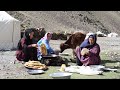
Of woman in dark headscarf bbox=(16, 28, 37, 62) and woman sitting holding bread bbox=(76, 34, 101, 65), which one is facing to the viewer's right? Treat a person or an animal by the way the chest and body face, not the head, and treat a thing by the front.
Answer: the woman in dark headscarf

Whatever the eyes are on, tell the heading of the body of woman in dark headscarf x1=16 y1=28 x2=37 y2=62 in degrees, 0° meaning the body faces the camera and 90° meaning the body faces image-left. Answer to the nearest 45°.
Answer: approximately 270°

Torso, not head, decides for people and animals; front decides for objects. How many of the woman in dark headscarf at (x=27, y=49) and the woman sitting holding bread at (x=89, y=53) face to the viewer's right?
1

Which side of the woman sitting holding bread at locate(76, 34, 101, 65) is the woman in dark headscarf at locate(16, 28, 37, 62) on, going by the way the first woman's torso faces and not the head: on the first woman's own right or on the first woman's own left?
on the first woman's own right

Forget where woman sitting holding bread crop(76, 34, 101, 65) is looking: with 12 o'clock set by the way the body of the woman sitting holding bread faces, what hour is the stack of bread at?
The stack of bread is roughly at 1 o'clock from the woman sitting holding bread.

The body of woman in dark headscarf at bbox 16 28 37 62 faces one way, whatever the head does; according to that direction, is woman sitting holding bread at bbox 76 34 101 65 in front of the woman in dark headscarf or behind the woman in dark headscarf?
in front
